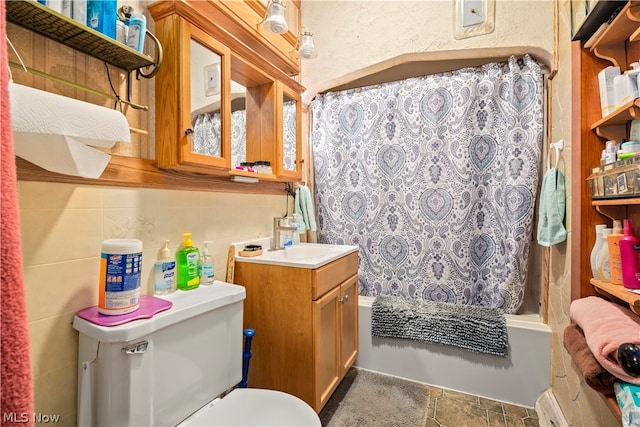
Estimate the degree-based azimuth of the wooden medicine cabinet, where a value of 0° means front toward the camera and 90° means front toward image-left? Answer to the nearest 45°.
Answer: approximately 315°

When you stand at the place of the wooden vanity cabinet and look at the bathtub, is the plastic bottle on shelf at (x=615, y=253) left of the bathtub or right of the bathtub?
right

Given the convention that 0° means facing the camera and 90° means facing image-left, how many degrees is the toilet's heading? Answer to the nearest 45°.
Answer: approximately 315°

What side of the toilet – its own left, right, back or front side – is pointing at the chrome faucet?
left

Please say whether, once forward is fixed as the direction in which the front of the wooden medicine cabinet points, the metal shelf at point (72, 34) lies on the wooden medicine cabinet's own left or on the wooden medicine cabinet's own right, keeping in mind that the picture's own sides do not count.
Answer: on the wooden medicine cabinet's own right

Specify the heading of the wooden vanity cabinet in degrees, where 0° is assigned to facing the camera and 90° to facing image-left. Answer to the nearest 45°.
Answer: approximately 315°
